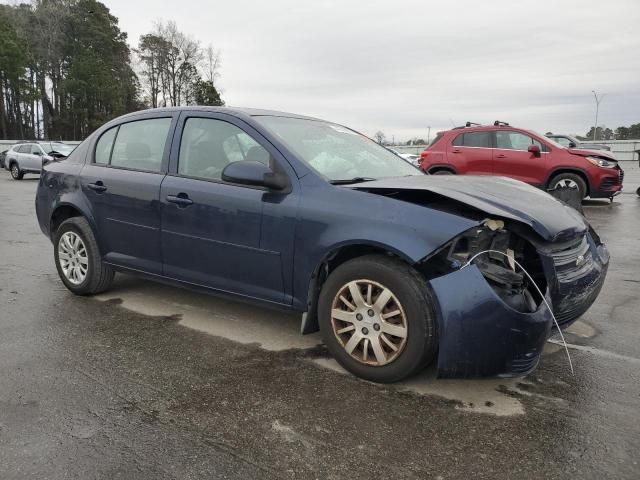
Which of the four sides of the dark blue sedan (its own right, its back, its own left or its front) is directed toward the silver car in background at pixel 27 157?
back

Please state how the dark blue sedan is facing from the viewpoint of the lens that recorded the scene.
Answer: facing the viewer and to the right of the viewer

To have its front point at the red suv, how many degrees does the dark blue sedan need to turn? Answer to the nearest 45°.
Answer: approximately 90° to its left
